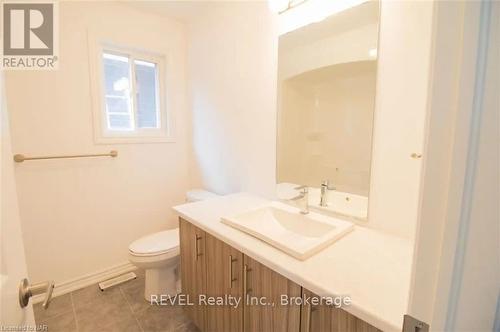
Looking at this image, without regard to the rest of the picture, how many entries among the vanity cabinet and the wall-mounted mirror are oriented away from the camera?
0

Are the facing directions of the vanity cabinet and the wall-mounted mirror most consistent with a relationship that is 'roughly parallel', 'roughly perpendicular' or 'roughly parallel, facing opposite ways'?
roughly parallel

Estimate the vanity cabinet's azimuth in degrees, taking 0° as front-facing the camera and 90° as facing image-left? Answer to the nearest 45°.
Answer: approximately 45°

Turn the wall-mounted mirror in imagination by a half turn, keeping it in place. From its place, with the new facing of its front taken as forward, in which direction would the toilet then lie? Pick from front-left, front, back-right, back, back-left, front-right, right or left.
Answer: back-left

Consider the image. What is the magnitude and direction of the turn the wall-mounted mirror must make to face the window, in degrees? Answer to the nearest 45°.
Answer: approximately 45° to its right

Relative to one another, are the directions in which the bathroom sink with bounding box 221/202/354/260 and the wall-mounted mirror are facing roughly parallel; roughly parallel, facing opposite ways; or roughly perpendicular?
roughly parallel

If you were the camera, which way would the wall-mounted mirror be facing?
facing the viewer and to the left of the viewer
